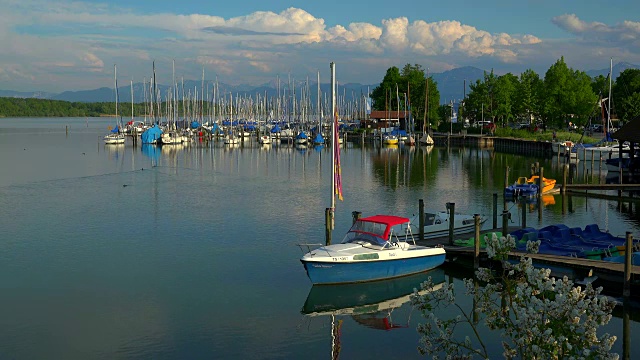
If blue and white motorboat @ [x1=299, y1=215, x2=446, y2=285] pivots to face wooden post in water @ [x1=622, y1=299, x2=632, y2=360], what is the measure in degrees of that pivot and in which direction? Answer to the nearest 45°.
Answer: approximately 90° to its left

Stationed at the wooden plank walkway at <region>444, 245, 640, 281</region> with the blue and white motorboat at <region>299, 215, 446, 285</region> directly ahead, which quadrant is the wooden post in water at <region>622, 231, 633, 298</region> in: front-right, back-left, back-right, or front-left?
back-left

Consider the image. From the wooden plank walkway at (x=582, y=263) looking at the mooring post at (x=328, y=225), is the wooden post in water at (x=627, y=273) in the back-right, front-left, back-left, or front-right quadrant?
back-left

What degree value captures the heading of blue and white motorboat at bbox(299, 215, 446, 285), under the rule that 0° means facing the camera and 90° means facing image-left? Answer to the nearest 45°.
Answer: approximately 45°

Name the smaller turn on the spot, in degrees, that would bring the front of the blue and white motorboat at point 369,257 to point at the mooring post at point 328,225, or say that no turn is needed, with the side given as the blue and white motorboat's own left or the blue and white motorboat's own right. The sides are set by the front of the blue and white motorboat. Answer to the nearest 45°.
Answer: approximately 90° to the blue and white motorboat's own right

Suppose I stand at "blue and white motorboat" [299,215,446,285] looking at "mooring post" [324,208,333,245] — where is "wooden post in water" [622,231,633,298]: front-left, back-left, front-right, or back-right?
back-right

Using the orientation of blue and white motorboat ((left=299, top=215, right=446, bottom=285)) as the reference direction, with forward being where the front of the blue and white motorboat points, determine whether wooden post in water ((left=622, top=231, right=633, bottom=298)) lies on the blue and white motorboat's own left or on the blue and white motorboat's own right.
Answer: on the blue and white motorboat's own left
